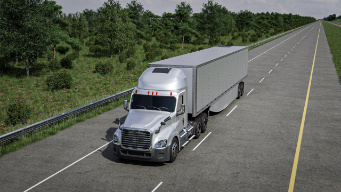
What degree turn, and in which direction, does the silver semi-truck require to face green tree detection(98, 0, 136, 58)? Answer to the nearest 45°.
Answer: approximately 135° to its right

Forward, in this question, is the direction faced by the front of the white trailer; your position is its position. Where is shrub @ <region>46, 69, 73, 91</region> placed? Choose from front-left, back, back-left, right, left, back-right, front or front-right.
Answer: right

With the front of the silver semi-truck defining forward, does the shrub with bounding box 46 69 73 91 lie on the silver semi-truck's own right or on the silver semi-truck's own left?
on the silver semi-truck's own right

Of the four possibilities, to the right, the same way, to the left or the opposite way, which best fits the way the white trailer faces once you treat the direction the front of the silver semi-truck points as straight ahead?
the same way

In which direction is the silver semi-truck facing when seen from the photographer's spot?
facing the viewer and to the left of the viewer

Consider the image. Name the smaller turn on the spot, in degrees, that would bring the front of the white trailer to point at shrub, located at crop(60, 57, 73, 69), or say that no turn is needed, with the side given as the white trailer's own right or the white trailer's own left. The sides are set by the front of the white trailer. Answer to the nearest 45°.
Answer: approximately 90° to the white trailer's own right

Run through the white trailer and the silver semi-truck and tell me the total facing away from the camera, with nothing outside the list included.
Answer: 0

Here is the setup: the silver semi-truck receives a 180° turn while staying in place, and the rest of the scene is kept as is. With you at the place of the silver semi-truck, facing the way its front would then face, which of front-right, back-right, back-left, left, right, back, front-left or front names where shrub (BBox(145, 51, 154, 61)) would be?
front-left

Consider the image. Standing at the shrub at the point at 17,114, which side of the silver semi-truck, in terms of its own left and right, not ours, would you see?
right

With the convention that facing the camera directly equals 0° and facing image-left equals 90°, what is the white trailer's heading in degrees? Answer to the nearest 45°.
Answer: approximately 45°
